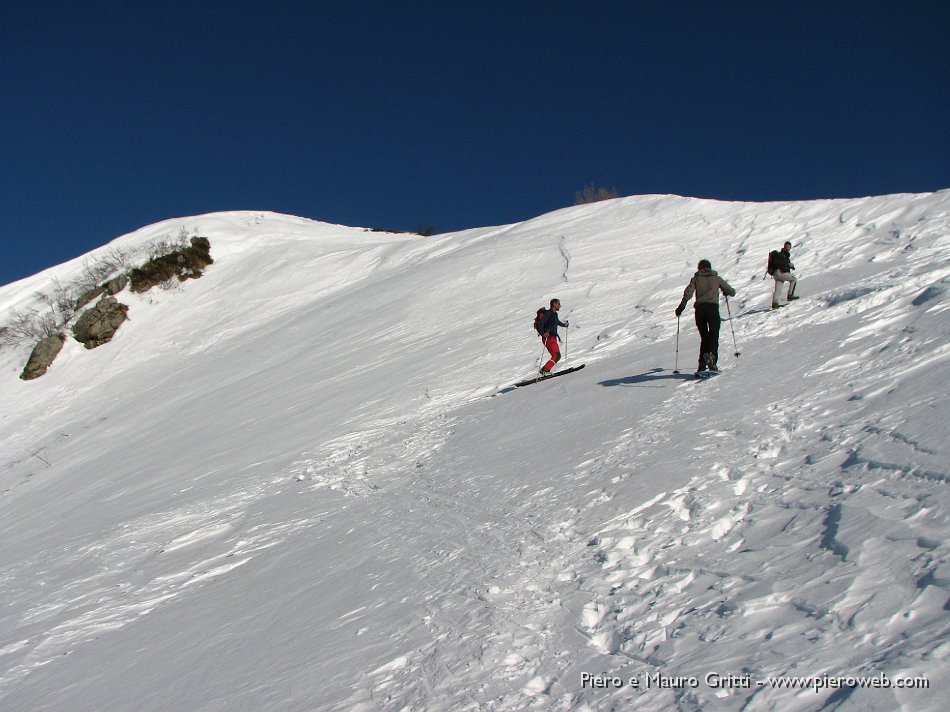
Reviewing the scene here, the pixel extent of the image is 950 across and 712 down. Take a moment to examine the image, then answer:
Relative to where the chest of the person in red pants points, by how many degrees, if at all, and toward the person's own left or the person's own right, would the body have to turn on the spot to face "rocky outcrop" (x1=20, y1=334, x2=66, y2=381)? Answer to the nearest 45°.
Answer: approximately 135° to the person's own left

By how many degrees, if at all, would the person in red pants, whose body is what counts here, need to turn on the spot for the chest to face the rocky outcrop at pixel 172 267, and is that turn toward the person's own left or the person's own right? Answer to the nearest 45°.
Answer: approximately 135° to the person's own left

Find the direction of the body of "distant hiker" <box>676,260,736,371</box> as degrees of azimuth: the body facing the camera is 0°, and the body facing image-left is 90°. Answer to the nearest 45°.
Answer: approximately 180°

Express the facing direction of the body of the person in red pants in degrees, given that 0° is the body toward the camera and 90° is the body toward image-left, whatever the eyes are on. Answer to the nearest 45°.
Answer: approximately 270°

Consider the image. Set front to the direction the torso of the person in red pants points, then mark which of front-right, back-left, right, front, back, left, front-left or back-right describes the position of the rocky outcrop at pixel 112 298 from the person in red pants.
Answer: back-left

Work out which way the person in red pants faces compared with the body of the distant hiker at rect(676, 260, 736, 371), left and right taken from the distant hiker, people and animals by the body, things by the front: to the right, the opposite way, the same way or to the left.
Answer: to the right

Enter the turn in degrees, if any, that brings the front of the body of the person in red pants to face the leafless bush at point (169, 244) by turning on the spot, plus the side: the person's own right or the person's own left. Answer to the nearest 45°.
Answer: approximately 135° to the person's own left

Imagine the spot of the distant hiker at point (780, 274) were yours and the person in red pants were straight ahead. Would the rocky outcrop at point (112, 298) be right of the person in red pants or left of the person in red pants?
right

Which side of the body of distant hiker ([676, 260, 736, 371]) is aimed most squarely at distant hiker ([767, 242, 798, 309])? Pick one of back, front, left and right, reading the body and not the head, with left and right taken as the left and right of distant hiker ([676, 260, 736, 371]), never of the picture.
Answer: front

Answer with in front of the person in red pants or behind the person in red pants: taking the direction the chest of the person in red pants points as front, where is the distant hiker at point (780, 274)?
in front

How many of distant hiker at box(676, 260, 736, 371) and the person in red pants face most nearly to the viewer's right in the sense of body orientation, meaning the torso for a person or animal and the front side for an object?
1
